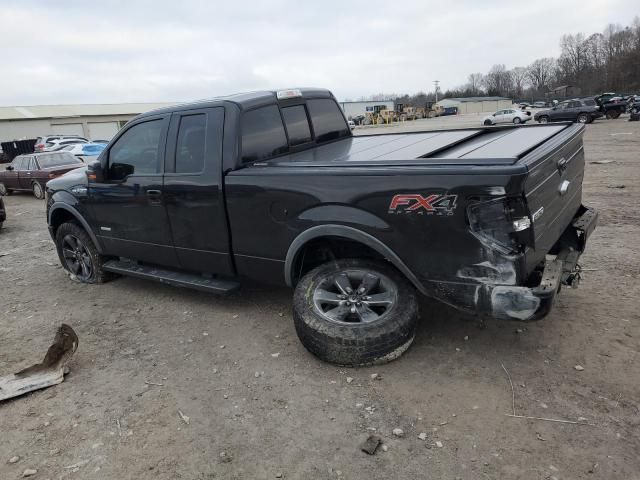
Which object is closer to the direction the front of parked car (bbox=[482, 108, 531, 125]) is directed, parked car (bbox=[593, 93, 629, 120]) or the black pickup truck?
the black pickup truck

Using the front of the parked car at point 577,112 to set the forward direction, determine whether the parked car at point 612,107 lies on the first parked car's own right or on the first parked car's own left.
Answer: on the first parked car's own right

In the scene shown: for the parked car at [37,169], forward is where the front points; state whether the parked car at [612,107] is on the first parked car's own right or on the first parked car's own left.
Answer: on the first parked car's own right

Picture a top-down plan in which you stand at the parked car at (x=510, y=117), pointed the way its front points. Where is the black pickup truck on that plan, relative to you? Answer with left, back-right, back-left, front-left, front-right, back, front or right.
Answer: left

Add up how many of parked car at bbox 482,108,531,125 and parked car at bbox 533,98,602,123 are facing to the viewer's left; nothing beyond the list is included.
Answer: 2

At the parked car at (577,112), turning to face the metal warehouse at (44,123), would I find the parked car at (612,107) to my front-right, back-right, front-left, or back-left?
back-right

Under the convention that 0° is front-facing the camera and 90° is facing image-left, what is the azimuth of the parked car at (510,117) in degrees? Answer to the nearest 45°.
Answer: approximately 90°

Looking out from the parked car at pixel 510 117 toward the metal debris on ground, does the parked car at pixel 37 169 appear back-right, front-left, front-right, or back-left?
front-right

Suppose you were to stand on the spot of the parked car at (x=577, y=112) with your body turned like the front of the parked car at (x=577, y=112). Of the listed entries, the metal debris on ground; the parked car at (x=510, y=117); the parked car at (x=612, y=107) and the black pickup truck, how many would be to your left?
2

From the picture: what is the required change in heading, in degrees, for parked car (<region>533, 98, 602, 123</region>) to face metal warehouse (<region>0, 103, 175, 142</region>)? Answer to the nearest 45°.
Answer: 0° — it already faces it

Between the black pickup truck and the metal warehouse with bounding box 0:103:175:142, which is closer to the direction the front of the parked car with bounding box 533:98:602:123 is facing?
the metal warehouse

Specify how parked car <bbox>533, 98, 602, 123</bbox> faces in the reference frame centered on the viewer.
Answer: facing to the left of the viewer
